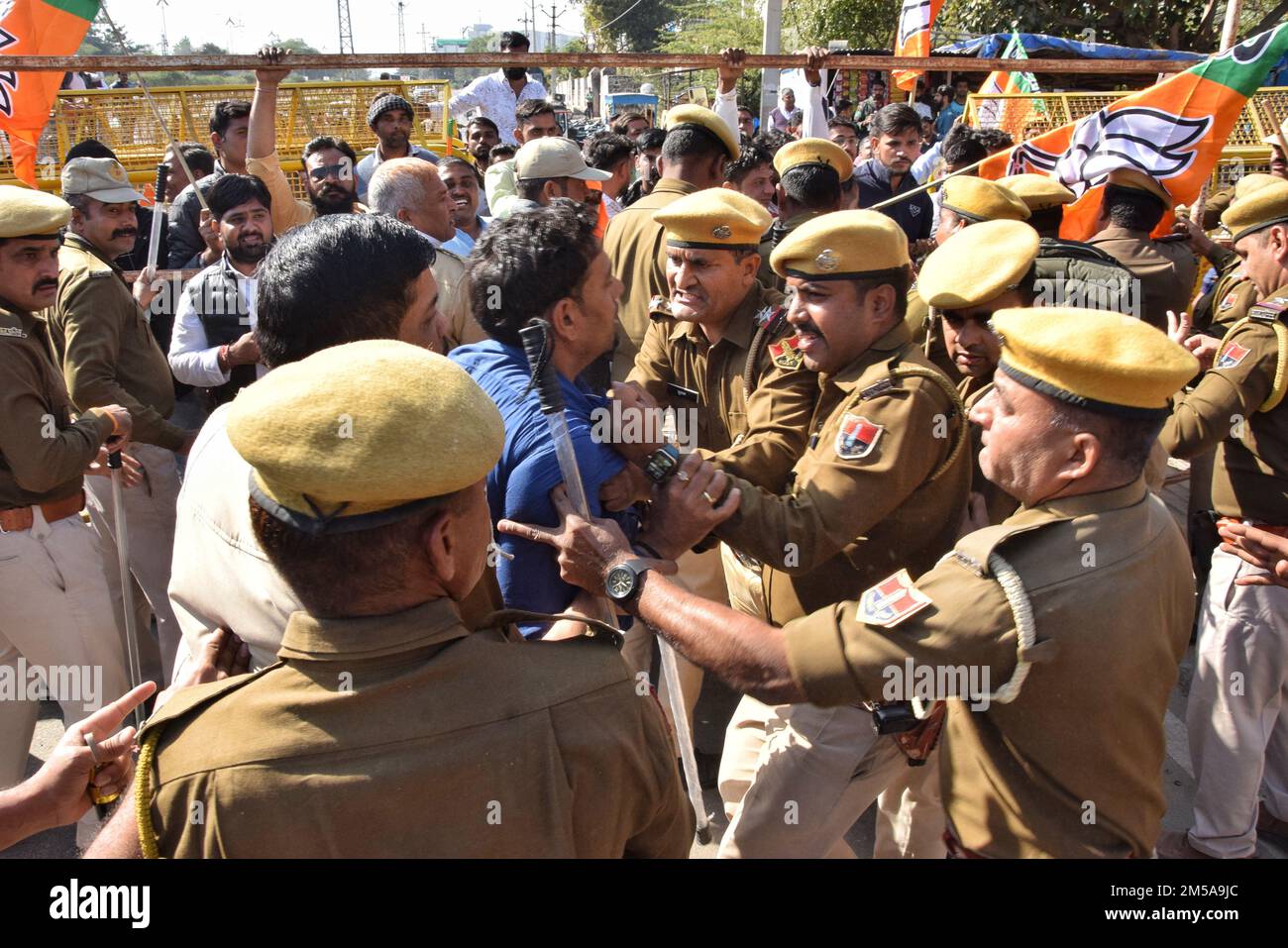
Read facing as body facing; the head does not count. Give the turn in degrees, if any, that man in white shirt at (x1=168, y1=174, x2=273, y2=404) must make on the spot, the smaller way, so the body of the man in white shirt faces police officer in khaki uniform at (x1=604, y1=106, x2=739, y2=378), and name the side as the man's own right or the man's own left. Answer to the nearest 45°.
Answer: approximately 45° to the man's own left

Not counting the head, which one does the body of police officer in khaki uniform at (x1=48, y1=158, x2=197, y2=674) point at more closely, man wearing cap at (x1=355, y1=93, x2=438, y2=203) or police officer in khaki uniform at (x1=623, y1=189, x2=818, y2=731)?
the police officer in khaki uniform

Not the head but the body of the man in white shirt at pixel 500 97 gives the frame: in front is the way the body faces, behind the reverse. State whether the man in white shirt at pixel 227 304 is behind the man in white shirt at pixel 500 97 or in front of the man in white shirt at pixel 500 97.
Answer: in front

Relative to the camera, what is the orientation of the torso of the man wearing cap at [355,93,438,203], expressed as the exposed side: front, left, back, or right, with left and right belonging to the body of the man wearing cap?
front

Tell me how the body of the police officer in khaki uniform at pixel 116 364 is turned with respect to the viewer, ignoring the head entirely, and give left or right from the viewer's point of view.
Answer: facing the viewer and to the right of the viewer

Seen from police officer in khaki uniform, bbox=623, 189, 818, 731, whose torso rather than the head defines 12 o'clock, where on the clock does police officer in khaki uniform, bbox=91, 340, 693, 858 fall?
police officer in khaki uniform, bbox=91, 340, 693, 858 is roughly at 11 o'clock from police officer in khaki uniform, bbox=623, 189, 818, 731.

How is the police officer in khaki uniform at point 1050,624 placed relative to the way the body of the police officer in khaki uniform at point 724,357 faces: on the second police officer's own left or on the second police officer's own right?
on the second police officer's own left

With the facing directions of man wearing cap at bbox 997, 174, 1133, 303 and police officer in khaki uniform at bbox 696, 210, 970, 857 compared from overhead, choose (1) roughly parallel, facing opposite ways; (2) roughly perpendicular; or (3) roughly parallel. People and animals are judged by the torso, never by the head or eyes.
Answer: roughly perpendicular

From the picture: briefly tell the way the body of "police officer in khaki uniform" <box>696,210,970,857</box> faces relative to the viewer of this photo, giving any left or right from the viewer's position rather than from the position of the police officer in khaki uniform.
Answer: facing to the left of the viewer

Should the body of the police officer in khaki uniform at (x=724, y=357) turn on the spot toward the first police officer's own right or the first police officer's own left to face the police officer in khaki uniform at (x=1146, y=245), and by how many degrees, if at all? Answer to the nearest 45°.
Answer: approximately 180°

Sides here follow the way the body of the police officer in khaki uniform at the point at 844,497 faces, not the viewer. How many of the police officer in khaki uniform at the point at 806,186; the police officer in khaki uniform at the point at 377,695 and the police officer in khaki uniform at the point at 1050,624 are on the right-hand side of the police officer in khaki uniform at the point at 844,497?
1

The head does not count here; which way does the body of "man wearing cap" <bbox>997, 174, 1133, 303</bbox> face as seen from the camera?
away from the camera

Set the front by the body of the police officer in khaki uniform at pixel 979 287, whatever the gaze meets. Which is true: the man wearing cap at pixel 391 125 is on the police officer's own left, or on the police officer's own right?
on the police officer's own right

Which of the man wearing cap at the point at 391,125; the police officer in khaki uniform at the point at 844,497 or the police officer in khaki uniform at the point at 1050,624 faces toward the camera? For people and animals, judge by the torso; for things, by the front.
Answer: the man wearing cap

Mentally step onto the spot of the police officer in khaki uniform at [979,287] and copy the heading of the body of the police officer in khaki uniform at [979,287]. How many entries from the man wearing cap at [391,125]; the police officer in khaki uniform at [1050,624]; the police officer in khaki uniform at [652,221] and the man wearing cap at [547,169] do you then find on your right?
3

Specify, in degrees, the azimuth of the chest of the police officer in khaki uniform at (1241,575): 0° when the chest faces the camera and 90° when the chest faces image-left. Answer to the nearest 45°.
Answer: approximately 90°
